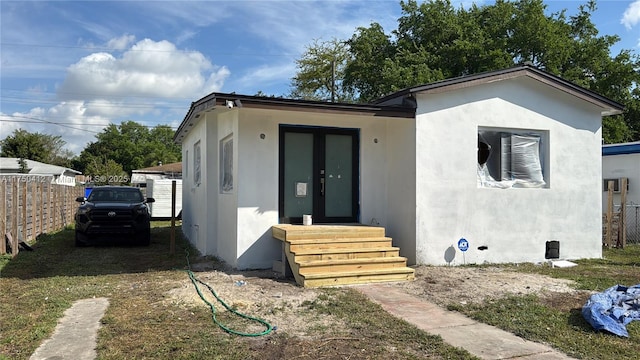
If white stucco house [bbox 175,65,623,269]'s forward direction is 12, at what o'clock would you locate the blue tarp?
The blue tarp is roughly at 11 o'clock from the white stucco house.

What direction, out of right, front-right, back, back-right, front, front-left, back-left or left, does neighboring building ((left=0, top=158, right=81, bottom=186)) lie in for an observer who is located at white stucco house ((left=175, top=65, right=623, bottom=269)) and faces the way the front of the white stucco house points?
back-right

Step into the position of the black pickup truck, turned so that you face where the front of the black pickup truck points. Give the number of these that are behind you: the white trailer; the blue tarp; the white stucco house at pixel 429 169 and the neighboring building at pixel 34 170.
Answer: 2

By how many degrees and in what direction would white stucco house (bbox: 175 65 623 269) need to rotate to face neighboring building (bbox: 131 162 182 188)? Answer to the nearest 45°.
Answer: approximately 135° to its right

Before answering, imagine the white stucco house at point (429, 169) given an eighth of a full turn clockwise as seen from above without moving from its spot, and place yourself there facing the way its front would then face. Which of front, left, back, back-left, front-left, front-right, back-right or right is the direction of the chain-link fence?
back

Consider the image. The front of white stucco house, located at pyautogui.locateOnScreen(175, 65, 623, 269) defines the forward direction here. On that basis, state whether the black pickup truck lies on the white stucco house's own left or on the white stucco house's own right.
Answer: on the white stucco house's own right

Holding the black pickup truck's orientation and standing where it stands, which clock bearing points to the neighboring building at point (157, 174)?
The neighboring building is roughly at 6 o'clock from the black pickup truck.

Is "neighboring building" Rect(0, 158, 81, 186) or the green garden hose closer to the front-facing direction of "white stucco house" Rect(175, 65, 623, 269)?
the green garden hose

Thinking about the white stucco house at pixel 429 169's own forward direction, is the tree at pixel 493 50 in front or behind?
behind

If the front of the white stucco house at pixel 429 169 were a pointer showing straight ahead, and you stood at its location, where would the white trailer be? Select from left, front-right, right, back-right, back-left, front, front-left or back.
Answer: back-right

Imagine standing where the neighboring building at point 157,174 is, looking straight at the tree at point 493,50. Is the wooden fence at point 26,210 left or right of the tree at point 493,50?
right

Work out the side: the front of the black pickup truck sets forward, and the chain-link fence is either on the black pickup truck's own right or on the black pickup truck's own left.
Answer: on the black pickup truck's own left

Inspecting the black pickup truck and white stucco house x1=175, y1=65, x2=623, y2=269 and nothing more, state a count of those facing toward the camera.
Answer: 2

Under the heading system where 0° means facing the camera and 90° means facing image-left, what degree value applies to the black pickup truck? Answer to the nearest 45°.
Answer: approximately 0°
